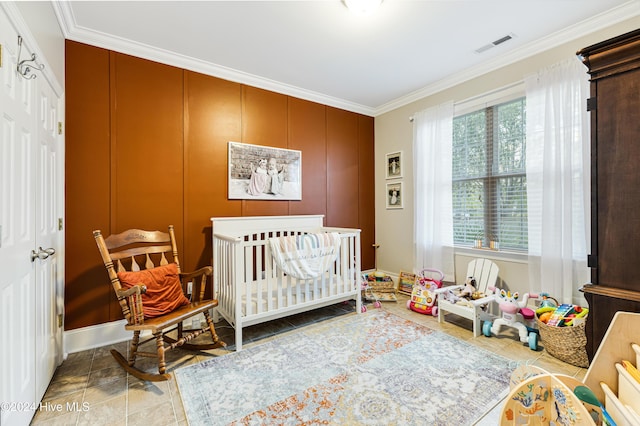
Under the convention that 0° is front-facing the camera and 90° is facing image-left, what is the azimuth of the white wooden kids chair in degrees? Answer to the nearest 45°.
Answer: approximately 45°

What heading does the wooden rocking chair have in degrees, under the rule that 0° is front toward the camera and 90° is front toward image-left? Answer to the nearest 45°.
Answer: approximately 315°

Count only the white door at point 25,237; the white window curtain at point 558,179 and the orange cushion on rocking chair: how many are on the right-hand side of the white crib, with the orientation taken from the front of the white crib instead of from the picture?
2

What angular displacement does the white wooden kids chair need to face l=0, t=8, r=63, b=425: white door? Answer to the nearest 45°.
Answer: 0° — it already faces it

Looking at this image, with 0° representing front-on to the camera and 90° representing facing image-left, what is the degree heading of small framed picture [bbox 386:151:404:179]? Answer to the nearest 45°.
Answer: approximately 45°
